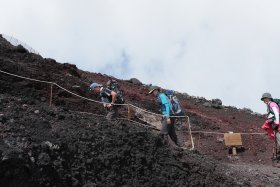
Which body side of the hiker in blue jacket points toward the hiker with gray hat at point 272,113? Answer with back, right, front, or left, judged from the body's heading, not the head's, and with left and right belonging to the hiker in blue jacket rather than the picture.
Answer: back

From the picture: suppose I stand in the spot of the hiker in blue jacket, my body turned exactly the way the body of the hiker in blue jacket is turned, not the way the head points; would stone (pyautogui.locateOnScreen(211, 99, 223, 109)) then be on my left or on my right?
on my right

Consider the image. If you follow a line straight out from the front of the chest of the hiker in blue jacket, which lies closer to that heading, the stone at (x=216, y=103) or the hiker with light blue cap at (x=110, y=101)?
the hiker with light blue cap

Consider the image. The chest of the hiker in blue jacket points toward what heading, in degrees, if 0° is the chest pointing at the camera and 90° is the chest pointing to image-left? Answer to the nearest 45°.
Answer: approximately 90°

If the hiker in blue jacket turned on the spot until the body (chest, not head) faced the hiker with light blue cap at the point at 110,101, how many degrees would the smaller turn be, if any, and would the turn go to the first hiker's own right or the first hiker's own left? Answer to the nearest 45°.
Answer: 0° — they already face them
